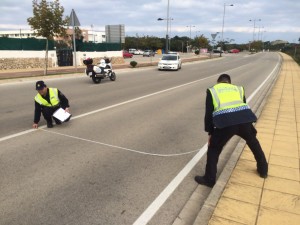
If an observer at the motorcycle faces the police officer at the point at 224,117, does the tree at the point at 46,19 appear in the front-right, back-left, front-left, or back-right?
back-right

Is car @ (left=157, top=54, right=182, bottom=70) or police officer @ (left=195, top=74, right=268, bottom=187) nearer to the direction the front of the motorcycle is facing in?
the car

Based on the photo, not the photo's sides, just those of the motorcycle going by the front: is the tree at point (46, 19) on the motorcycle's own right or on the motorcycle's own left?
on the motorcycle's own left

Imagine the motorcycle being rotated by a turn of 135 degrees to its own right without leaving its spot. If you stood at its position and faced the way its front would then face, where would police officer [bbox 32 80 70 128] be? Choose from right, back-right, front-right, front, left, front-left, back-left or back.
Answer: front

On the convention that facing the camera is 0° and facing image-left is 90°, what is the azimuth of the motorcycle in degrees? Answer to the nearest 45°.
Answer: approximately 225°

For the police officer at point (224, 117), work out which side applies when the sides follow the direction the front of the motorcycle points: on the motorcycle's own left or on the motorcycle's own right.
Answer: on the motorcycle's own right
